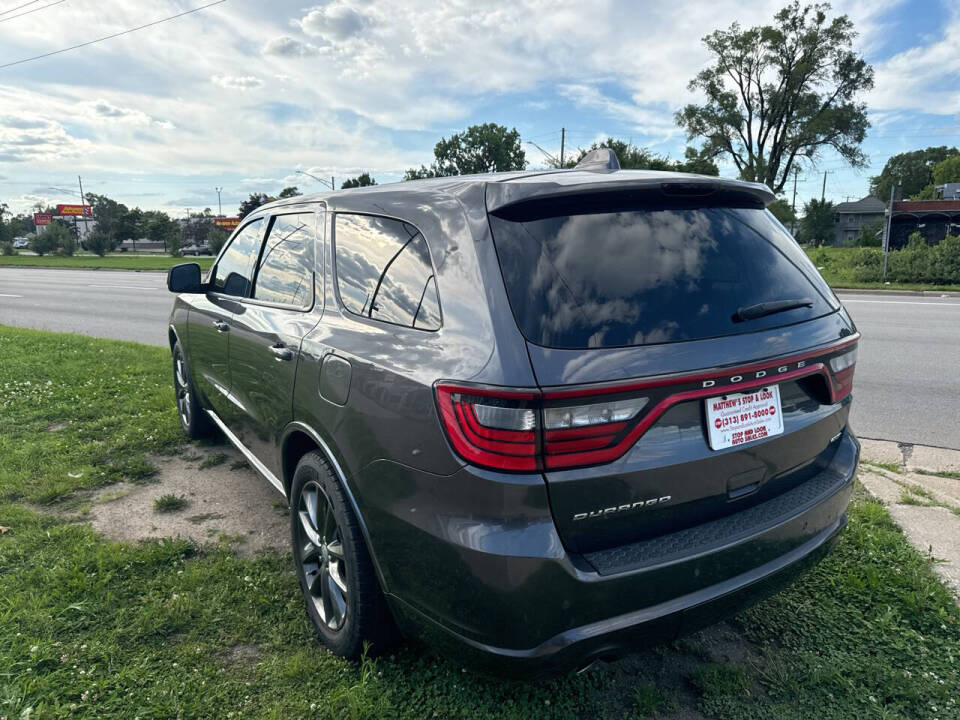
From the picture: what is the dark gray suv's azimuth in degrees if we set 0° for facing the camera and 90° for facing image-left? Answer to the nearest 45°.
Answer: approximately 135°
